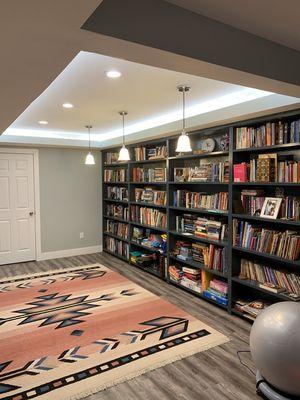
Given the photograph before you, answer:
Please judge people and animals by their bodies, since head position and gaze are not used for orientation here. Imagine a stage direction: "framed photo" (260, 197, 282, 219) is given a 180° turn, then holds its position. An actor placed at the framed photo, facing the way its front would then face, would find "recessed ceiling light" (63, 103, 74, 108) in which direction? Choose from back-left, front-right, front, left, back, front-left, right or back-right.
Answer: back-left

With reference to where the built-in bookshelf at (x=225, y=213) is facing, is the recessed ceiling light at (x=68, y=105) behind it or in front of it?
in front

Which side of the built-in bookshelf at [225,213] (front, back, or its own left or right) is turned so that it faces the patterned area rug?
front

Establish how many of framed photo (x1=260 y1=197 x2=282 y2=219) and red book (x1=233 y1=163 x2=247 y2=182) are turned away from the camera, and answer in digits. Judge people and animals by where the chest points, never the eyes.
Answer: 0

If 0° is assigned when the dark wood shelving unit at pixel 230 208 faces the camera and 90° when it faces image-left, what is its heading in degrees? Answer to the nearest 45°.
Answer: approximately 45°

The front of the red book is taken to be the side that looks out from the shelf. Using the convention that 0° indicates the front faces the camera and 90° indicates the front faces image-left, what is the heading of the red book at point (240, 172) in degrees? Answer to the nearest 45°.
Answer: approximately 45°

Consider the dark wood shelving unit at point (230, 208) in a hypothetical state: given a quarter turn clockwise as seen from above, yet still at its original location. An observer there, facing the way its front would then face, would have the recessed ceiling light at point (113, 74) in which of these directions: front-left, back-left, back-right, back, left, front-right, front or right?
left

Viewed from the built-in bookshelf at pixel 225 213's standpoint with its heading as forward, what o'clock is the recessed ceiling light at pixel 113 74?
The recessed ceiling light is roughly at 12 o'clock from the built-in bookshelf.

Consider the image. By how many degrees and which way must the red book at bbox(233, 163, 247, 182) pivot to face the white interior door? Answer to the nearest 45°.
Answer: approximately 45° to its right

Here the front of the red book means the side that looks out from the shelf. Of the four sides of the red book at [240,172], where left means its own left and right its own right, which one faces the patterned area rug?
front

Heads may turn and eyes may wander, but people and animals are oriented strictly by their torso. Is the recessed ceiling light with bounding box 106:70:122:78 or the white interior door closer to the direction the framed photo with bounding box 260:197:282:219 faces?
the recessed ceiling light

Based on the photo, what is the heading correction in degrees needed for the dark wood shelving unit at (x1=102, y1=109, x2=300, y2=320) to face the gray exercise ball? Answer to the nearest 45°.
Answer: approximately 45° to its left

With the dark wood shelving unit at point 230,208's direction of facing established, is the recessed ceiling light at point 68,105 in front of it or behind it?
in front

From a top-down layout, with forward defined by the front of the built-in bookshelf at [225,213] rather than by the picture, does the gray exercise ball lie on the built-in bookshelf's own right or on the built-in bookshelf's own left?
on the built-in bookshelf's own left

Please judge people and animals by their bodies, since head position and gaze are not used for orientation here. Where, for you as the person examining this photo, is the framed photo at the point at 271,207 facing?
facing the viewer and to the left of the viewer
